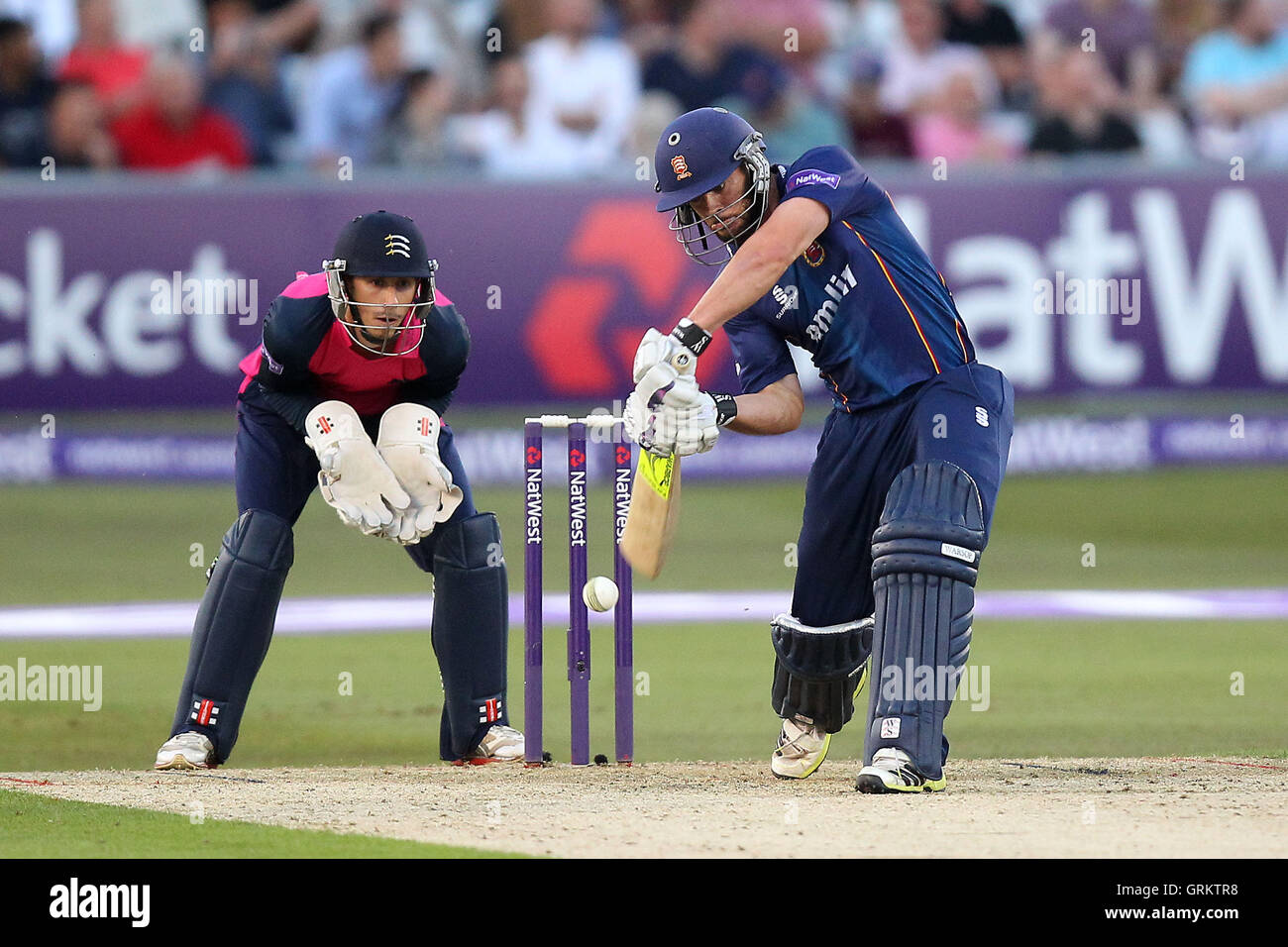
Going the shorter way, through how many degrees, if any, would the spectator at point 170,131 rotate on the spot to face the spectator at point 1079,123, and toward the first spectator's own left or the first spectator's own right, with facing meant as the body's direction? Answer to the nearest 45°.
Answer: approximately 90° to the first spectator's own left

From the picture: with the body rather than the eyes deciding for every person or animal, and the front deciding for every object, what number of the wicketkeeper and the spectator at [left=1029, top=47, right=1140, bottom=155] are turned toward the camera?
2

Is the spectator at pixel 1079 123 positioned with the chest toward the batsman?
yes

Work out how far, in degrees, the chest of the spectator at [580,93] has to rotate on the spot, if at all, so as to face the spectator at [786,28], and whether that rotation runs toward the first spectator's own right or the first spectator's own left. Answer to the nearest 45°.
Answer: approximately 135° to the first spectator's own left

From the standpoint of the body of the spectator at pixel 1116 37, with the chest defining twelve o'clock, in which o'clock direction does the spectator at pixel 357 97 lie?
the spectator at pixel 357 97 is roughly at 2 o'clock from the spectator at pixel 1116 37.

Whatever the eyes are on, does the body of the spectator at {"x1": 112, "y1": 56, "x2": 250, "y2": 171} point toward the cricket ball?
yes

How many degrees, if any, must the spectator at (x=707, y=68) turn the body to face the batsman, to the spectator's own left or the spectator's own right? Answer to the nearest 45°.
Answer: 0° — they already face them

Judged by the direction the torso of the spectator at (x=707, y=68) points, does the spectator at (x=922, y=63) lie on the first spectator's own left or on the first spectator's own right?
on the first spectator's own left

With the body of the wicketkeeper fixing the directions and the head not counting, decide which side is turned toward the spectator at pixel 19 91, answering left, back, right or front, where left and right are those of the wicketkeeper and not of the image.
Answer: back

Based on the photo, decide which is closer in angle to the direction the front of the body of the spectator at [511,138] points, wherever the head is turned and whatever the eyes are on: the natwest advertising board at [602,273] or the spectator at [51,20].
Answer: the natwest advertising board

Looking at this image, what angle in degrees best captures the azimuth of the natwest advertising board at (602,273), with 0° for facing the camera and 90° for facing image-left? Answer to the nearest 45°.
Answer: approximately 0°
